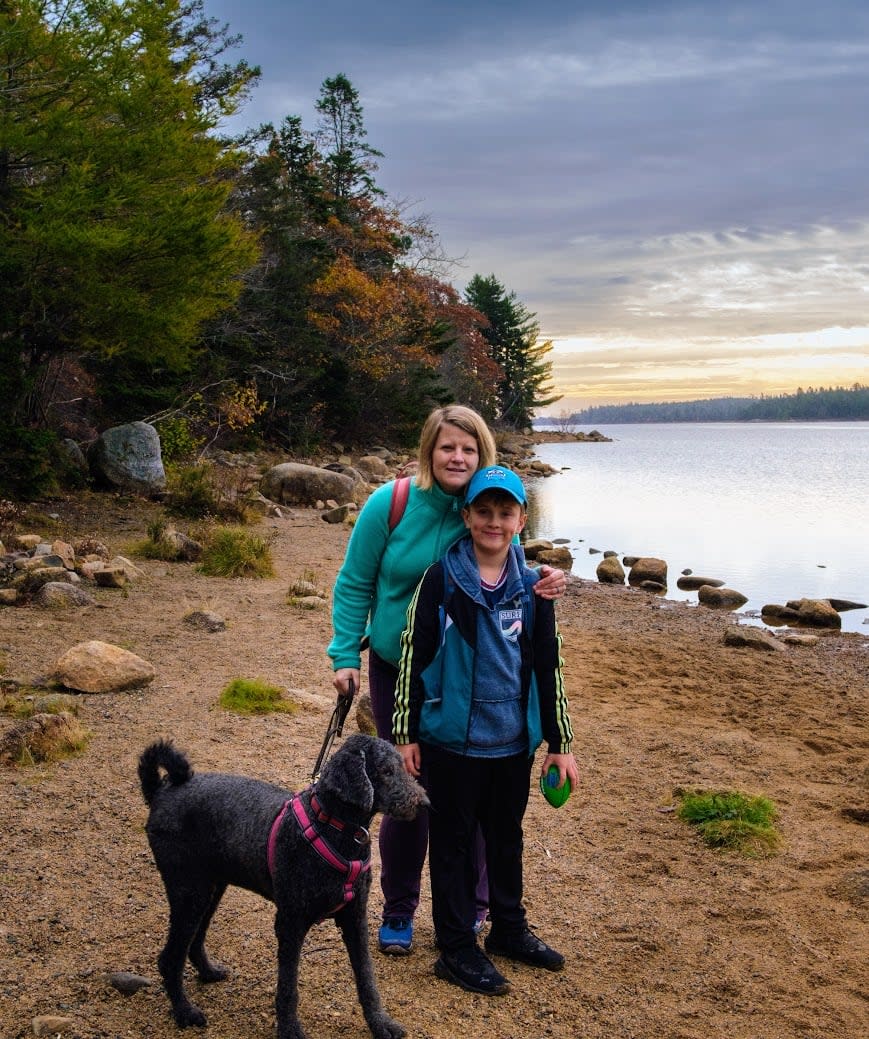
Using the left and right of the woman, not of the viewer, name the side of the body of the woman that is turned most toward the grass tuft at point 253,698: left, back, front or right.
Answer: back

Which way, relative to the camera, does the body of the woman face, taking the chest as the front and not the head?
toward the camera

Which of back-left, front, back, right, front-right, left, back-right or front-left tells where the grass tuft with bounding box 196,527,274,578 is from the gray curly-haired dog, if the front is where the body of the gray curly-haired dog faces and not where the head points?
back-left

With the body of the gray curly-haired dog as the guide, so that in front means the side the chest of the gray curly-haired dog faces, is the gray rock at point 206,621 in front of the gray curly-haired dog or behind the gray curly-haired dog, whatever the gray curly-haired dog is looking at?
behind

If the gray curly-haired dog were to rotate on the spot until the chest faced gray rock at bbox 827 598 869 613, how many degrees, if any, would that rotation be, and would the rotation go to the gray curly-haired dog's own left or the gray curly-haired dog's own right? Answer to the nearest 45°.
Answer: approximately 90° to the gray curly-haired dog's own left

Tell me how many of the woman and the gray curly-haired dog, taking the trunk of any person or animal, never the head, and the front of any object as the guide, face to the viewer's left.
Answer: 0

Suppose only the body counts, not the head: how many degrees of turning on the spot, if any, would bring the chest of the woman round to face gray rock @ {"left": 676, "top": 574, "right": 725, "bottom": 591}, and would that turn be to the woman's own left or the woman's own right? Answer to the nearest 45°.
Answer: approximately 180°

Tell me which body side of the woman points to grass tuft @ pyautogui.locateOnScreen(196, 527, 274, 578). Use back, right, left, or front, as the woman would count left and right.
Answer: back

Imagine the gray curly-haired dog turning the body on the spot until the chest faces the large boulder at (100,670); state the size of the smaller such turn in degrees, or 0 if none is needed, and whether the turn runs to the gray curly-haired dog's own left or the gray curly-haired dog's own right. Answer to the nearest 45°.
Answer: approximately 135° to the gray curly-haired dog's own left

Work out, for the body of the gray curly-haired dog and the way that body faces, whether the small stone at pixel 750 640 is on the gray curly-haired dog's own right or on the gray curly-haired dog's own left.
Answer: on the gray curly-haired dog's own left

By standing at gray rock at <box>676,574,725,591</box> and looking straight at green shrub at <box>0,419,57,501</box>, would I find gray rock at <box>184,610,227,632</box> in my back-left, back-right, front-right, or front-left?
front-left

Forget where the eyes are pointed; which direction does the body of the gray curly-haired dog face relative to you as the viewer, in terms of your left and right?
facing the viewer and to the right of the viewer

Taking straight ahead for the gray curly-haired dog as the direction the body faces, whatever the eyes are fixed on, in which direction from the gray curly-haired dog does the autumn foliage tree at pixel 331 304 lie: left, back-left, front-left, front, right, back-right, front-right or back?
back-left

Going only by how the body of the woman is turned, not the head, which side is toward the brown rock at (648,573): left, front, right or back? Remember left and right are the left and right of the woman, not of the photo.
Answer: back
